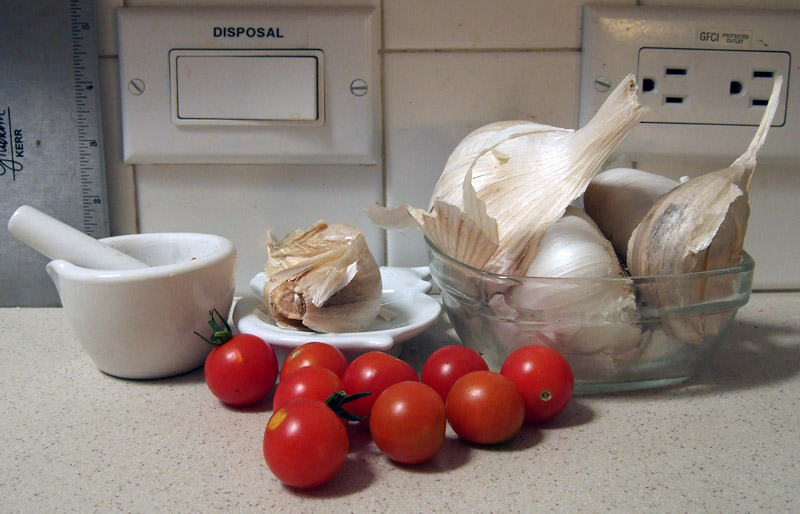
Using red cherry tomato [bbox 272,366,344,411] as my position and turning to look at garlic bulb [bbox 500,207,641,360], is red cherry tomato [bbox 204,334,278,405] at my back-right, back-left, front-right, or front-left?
back-left

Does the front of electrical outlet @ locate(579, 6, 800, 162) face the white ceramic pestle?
no

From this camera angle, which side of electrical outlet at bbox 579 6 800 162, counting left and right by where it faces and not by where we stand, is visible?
front
